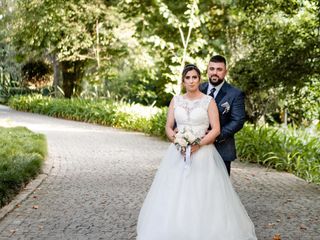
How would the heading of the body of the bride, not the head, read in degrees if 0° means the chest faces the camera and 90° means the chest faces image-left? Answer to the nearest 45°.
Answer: approximately 0°

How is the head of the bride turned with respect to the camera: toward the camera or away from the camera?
toward the camera

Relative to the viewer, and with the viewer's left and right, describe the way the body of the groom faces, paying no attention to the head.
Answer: facing the viewer and to the left of the viewer

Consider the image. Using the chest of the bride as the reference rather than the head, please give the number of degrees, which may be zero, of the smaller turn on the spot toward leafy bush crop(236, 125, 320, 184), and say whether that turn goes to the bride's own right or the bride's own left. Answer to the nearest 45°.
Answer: approximately 180°

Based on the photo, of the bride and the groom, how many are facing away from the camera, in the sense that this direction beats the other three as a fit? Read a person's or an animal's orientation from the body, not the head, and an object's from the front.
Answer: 0

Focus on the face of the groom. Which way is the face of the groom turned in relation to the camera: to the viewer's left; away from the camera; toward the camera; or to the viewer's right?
toward the camera
